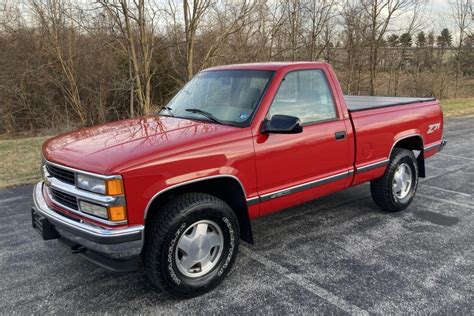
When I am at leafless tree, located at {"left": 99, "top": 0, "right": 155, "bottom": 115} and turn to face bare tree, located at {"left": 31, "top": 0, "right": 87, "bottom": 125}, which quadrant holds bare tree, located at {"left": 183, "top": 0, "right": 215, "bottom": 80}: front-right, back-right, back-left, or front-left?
back-right

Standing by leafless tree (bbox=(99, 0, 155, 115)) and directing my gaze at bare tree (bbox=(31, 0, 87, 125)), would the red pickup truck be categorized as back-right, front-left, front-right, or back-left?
back-left

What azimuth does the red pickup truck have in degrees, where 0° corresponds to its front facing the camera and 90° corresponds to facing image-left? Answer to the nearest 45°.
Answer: approximately 45°

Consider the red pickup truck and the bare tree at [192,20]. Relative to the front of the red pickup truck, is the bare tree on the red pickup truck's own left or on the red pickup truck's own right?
on the red pickup truck's own right

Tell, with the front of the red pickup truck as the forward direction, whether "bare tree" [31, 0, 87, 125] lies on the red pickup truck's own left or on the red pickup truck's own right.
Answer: on the red pickup truck's own right

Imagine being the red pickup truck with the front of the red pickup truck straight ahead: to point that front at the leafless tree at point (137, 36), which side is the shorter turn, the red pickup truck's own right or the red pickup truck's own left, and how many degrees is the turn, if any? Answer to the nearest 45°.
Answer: approximately 135° to the red pickup truck's own right

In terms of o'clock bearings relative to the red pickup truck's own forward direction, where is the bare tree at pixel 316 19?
The bare tree is roughly at 5 o'clock from the red pickup truck.

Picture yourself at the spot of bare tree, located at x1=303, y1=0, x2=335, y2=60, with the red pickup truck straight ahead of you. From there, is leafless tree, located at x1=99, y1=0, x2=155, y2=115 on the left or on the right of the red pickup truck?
right
